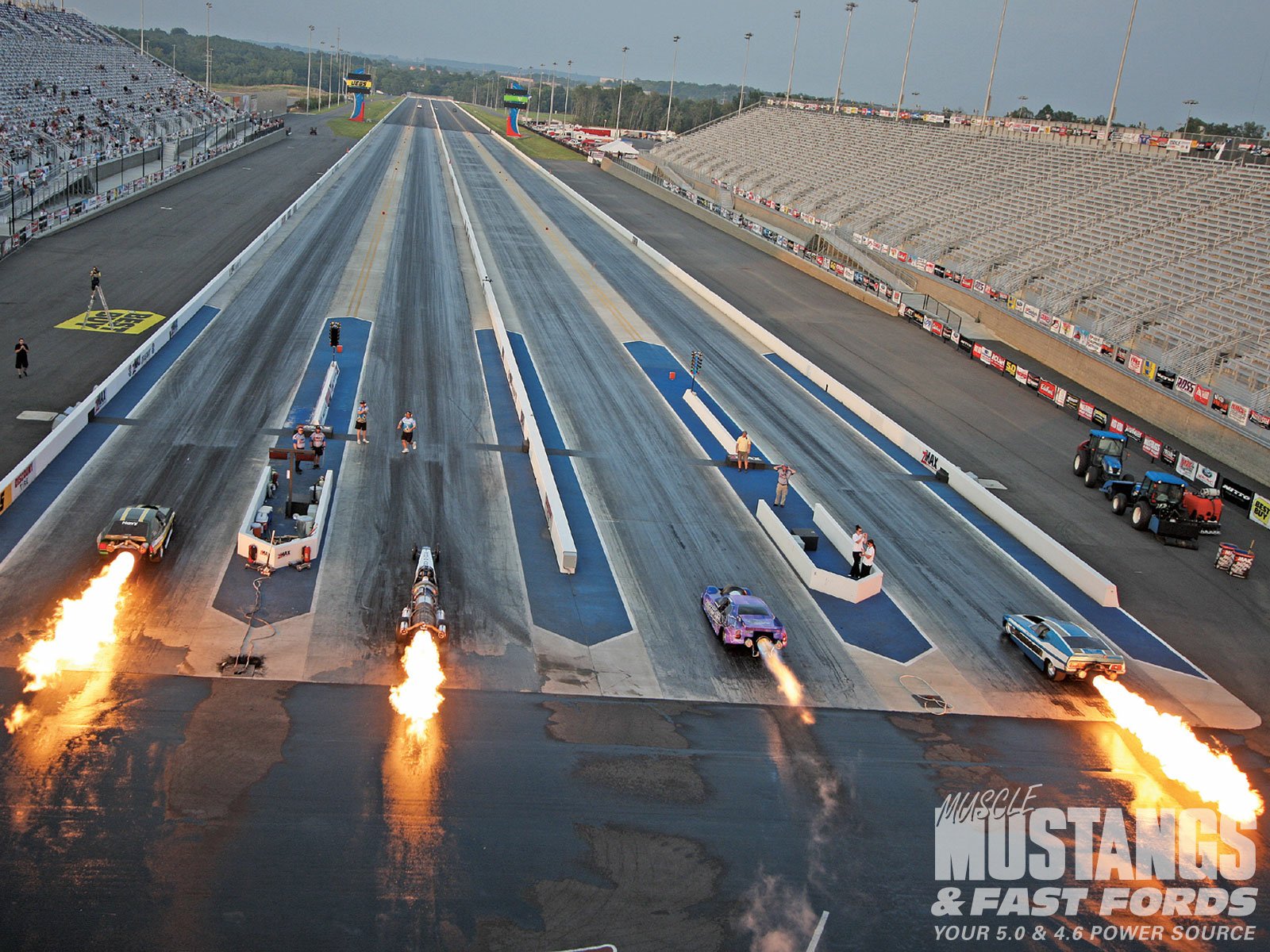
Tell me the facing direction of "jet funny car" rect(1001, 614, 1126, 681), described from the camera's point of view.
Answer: facing away from the viewer and to the left of the viewer

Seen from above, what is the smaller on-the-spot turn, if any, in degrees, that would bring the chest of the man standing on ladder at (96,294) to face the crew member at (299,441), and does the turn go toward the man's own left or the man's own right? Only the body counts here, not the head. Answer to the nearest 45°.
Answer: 0° — they already face them

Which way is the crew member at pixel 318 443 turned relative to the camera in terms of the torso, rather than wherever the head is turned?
toward the camera

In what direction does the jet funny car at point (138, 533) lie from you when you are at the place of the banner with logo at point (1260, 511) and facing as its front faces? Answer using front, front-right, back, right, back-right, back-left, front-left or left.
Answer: front

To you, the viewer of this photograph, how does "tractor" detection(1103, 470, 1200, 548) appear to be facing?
facing away from the viewer and to the left of the viewer

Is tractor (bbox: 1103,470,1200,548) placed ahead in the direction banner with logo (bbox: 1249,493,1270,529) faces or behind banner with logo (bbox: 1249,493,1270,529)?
ahead

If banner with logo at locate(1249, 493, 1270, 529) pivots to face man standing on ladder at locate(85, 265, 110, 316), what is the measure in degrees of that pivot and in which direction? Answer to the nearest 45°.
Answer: approximately 45° to its right

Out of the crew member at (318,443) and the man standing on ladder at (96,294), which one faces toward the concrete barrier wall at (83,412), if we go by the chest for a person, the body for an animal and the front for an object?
the man standing on ladder

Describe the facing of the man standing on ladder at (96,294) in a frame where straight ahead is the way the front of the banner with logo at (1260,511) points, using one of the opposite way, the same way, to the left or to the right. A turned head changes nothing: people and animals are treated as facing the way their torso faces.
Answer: to the left

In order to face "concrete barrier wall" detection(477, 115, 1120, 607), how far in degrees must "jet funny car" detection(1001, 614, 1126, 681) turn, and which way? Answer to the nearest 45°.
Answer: approximately 45° to its right

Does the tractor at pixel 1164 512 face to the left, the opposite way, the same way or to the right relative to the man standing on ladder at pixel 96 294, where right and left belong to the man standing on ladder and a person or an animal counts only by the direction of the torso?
the opposite way

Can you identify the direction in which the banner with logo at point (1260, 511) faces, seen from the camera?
facing the viewer and to the left of the viewer

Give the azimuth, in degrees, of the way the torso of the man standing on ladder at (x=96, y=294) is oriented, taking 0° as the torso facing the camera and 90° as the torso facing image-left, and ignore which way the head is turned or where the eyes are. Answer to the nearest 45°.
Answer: approximately 0°

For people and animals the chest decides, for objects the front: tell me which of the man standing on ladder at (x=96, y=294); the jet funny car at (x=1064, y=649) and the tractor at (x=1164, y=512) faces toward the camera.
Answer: the man standing on ladder

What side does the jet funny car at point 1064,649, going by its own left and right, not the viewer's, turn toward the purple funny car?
left

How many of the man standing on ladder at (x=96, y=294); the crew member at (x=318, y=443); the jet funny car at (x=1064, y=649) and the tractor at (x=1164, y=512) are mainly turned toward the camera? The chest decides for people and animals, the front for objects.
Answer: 2
